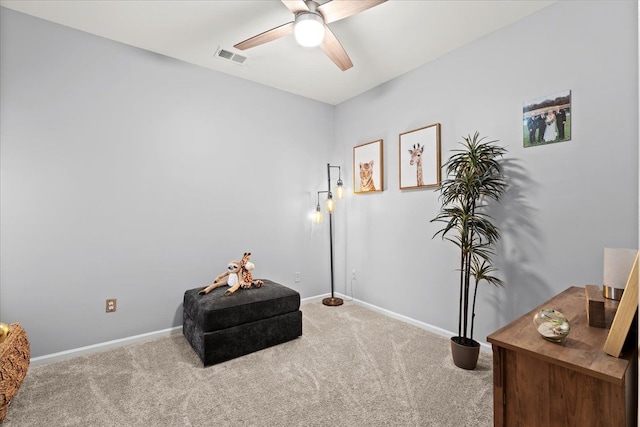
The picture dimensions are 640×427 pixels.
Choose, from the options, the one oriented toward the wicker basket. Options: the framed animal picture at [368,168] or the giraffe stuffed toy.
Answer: the framed animal picture

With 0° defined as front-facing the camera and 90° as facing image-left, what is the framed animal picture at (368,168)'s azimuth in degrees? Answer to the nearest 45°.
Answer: approximately 45°

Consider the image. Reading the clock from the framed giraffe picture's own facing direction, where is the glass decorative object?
The glass decorative object is roughly at 10 o'clock from the framed giraffe picture.

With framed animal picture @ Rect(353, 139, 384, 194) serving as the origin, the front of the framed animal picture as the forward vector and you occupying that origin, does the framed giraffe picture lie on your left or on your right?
on your left

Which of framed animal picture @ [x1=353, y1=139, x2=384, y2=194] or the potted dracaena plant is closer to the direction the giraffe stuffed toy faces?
the potted dracaena plant

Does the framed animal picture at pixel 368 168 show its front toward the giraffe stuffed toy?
yes

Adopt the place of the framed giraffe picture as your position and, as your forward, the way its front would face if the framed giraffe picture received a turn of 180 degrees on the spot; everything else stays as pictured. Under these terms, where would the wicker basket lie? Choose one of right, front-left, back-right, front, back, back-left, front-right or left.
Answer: back

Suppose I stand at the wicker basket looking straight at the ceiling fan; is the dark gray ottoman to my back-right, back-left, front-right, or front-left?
front-left

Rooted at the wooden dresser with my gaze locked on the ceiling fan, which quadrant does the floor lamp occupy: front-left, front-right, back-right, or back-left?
front-right

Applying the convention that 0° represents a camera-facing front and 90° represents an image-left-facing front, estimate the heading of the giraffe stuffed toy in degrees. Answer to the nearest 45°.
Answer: approximately 315°

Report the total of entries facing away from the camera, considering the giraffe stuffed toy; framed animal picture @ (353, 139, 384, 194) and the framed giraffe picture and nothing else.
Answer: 0

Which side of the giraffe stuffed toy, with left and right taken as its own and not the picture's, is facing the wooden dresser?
front

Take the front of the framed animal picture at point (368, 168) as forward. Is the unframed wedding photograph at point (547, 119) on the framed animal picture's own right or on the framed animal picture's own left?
on the framed animal picture's own left

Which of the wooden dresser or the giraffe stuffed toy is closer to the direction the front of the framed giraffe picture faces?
the giraffe stuffed toy

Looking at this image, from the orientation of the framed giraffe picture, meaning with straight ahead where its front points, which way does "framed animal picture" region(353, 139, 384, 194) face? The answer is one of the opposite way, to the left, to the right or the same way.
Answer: the same way

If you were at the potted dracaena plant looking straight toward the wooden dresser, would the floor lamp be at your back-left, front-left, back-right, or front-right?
back-right

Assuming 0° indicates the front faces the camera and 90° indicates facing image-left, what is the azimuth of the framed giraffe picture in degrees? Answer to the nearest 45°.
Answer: approximately 45°
